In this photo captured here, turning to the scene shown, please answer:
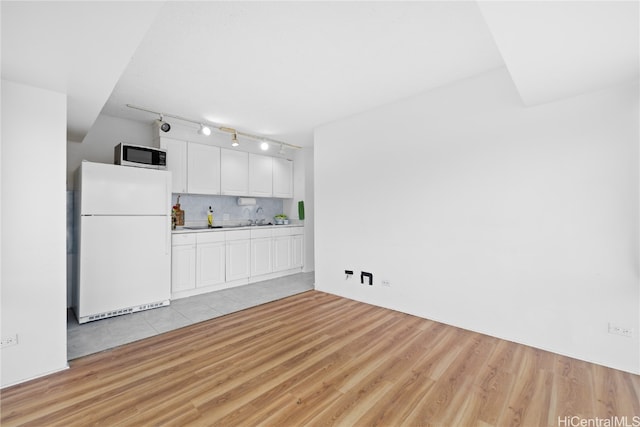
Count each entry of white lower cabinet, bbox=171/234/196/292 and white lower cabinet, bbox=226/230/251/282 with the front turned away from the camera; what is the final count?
0

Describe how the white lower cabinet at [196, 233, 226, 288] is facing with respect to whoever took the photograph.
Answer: facing the viewer and to the right of the viewer

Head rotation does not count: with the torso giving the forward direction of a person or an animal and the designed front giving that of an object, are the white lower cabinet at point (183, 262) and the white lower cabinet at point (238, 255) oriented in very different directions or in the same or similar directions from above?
same or similar directions

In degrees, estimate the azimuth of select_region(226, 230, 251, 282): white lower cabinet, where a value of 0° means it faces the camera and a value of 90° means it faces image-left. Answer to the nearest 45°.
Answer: approximately 315°

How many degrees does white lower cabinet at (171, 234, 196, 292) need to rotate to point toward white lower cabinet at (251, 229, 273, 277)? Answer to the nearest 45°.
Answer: approximately 45° to its left

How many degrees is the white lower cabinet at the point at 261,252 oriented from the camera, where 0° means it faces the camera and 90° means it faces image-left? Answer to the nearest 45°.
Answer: approximately 315°

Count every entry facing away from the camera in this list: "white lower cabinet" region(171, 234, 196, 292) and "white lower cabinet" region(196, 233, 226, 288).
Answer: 0

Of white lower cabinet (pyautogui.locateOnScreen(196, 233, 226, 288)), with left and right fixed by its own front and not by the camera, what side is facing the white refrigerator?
right

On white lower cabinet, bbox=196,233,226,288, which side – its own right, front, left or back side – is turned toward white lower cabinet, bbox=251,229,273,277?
left

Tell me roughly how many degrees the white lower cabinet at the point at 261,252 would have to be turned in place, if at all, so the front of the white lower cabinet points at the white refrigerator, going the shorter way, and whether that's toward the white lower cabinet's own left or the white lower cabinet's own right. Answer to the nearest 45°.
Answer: approximately 90° to the white lower cabinet's own right
